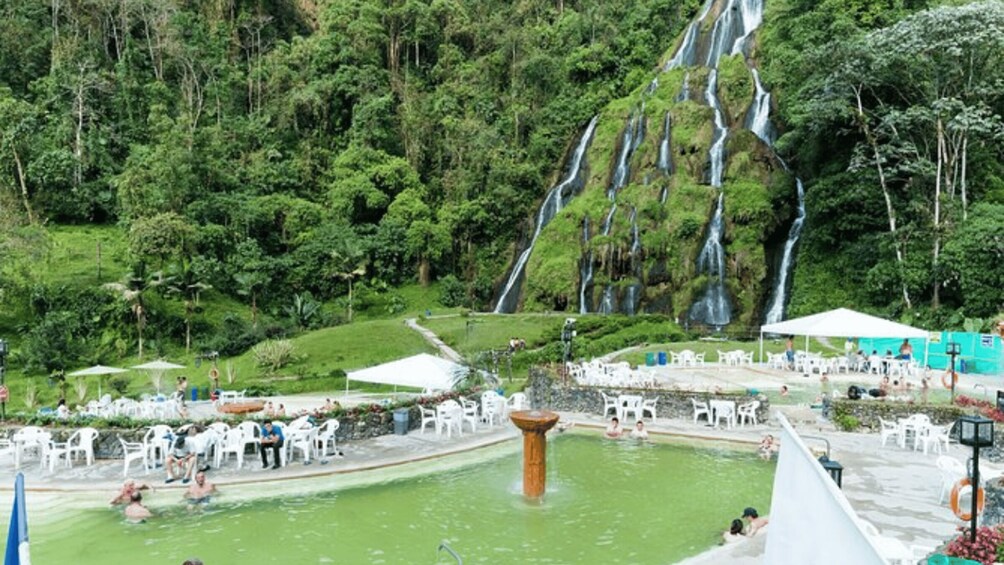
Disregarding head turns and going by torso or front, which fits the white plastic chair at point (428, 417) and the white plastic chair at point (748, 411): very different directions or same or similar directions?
very different directions

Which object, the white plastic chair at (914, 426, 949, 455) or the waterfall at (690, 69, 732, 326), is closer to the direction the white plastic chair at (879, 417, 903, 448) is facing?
the white plastic chair

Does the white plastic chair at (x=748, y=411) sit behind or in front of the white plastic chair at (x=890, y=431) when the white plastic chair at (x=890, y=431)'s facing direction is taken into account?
behind

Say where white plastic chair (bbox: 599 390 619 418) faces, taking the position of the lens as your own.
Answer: facing to the right of the viewer

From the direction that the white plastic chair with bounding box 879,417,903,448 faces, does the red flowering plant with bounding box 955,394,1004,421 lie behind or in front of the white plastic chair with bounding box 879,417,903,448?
in front

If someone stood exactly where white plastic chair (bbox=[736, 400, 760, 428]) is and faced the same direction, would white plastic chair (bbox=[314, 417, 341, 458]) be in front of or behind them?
in front

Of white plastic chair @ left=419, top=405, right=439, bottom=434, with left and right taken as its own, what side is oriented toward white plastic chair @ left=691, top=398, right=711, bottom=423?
front

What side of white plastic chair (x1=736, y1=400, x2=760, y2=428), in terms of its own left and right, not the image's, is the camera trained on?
left

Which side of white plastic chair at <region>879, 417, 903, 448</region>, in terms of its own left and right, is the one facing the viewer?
right

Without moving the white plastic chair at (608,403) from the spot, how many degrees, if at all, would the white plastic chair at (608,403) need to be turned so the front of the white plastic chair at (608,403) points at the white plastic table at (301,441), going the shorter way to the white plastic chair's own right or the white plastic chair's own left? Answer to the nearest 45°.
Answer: approximately 135° to the white plastic chair's own right

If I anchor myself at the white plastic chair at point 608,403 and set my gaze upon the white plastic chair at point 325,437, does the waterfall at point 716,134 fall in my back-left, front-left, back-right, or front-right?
back-right

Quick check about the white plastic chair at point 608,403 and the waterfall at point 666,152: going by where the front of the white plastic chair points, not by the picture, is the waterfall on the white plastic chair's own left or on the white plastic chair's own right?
on the white plastic chair's own left
